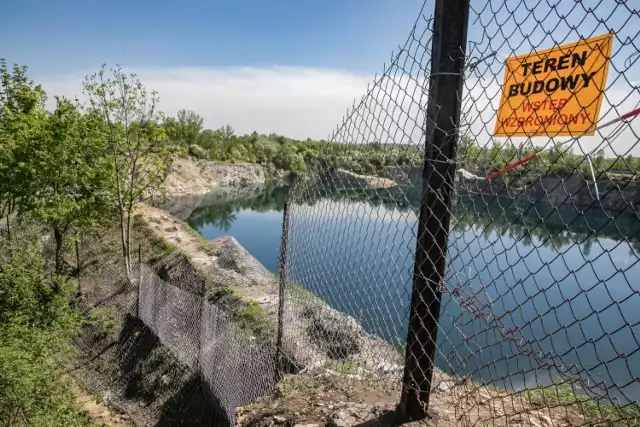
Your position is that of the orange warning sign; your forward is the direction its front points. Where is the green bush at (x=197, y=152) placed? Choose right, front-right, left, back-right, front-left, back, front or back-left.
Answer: right

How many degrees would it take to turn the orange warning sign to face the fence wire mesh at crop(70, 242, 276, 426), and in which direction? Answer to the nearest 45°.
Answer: approximately 90° to its right

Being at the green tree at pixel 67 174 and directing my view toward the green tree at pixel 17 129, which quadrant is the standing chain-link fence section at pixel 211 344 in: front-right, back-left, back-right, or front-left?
back-left

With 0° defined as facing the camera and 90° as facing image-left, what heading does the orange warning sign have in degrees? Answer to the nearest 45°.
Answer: approximately 45°

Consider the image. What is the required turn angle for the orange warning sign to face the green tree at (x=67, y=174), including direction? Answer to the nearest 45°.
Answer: approximately 90° to its right

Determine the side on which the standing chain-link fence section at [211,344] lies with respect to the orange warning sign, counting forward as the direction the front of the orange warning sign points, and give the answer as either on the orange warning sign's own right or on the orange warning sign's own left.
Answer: on the orange warning sign's own right

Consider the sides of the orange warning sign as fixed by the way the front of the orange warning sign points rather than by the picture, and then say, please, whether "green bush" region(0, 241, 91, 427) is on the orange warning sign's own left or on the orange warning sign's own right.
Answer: on the orange warning sign's own right
